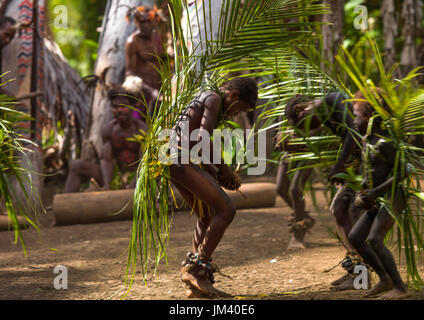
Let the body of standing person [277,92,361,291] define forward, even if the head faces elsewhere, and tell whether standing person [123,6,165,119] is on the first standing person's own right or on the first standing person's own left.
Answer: on the first standing person's own right

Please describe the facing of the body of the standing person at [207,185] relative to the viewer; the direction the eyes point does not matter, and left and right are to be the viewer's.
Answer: facing to the right of the viewer

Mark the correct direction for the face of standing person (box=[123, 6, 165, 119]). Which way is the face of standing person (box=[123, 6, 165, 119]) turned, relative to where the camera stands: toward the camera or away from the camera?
toward the camera

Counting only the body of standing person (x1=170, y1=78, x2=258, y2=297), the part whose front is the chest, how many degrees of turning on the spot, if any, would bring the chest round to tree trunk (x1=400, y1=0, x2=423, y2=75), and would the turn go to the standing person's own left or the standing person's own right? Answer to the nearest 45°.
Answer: approximately 45° to the standing person's own left

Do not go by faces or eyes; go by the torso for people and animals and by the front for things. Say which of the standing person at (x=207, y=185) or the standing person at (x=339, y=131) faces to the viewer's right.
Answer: the standing person at (x=207, y=185)

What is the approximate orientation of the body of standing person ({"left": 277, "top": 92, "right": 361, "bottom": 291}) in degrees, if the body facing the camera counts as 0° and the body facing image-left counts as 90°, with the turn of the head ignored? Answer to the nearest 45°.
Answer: approximately 90°

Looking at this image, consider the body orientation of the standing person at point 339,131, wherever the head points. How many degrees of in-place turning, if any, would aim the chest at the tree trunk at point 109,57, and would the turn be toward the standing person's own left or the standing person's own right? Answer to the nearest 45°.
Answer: approximately 45° to the standing person's own right

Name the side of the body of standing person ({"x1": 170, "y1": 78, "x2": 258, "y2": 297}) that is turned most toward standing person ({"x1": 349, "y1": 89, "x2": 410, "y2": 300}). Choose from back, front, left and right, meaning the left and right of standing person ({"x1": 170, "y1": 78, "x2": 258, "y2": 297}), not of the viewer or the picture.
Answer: front

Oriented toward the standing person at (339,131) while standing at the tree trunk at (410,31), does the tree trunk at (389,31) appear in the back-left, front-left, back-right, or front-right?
front-right

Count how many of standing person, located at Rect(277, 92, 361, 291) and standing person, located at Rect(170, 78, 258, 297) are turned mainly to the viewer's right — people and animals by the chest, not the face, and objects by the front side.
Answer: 1

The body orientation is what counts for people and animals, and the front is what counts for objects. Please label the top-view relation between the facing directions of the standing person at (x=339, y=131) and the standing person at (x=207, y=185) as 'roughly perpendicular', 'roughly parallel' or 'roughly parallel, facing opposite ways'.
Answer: roughly parallel, facing opposite ways

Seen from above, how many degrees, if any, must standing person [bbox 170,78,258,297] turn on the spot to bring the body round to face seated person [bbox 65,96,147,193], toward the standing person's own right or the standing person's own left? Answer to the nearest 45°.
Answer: approximately 90° to the standing person's own left

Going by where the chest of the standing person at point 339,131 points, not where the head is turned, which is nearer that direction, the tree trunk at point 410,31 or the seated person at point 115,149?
the seated person

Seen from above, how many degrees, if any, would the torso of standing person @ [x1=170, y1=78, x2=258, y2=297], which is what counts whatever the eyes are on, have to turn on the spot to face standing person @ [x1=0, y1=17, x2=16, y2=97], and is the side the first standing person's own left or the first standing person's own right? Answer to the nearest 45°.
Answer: approximately 135° to the first standing person's own left
